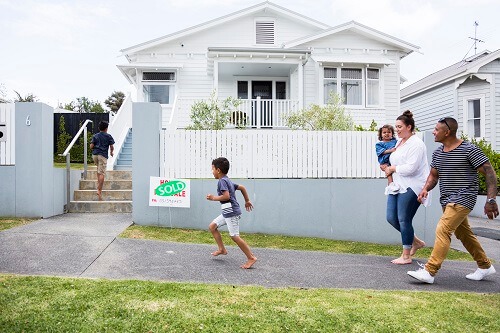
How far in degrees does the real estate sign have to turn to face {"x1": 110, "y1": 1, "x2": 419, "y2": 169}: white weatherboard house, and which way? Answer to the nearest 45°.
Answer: approximately 135° to its left

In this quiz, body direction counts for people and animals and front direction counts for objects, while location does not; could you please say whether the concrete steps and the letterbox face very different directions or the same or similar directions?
same or similar directions

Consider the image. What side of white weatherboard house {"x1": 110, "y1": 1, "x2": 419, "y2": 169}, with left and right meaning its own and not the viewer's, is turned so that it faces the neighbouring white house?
left

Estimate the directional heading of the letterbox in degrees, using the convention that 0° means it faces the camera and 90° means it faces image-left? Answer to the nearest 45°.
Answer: approximately 0°

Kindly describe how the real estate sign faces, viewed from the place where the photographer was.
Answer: facing the viewer

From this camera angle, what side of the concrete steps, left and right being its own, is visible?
front

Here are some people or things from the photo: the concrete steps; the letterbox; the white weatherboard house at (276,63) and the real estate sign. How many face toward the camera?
4

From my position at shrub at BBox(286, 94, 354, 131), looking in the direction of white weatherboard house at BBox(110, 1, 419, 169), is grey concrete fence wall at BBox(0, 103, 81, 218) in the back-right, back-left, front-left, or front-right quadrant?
back-left

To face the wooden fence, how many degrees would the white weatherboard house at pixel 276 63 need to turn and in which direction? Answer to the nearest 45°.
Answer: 0° — it already faces it

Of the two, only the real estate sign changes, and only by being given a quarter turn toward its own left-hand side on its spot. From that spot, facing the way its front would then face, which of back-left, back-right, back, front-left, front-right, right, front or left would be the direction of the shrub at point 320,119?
front-left

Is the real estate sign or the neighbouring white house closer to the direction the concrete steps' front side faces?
the real estate sign

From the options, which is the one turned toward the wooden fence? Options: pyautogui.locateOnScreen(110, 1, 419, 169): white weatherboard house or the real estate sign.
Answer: the white weatherboard house

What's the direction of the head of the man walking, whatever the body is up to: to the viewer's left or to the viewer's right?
to the viewer's left

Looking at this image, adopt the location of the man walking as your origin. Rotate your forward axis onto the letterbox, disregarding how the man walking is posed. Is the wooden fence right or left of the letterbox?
right

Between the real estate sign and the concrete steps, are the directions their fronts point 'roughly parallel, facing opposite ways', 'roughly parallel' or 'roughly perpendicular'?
roughly parallel

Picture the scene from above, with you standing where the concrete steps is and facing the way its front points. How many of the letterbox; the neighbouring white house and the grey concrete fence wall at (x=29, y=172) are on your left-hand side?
1

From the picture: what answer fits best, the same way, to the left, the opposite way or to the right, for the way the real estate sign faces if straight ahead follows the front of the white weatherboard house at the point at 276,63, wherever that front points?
the same way
